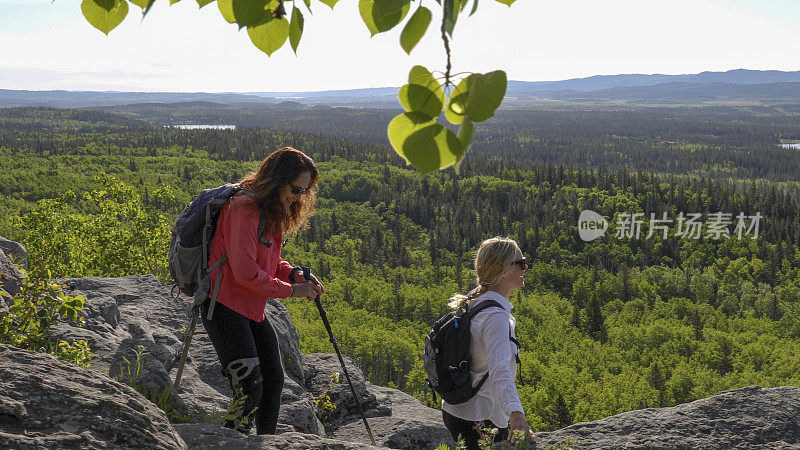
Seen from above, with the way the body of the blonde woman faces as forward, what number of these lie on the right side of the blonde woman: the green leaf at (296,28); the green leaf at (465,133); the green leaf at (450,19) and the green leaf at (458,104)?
4

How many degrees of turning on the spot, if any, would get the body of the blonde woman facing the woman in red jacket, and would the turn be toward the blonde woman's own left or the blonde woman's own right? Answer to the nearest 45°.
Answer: approximately 180°

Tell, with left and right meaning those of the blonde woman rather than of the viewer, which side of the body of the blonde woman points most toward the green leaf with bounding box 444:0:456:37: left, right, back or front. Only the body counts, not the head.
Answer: right

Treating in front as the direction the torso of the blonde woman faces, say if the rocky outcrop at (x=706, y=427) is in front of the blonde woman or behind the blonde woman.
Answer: in front

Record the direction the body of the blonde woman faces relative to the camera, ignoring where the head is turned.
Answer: to the viewer's right

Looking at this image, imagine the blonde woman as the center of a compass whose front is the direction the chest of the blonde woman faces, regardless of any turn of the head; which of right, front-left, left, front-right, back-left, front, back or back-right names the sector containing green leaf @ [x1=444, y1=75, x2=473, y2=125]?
right

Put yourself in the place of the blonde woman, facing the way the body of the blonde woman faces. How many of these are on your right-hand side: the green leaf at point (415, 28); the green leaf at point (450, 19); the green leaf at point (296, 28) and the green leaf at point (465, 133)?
4

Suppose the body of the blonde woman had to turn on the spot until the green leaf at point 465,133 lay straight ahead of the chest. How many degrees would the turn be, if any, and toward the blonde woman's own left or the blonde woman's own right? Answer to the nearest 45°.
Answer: approximately 90° to the blonde woman's own right

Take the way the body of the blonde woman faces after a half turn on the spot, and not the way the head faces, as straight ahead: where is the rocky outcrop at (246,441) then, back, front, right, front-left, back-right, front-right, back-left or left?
front-left

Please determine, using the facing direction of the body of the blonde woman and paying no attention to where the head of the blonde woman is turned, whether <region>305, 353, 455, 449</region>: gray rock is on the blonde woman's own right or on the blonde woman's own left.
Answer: on the blonde woman's own left

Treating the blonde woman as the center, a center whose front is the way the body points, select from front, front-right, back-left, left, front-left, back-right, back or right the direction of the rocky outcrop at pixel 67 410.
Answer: back-right

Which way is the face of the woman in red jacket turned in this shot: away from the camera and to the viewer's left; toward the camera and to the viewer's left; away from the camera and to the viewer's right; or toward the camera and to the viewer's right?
toward the camera and to the viewer's right

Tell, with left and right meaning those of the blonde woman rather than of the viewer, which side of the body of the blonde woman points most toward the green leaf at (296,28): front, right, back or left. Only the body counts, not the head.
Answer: right

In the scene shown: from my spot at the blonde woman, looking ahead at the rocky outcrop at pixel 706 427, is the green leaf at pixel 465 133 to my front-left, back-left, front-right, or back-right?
back-right
